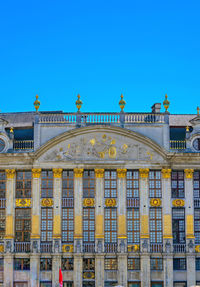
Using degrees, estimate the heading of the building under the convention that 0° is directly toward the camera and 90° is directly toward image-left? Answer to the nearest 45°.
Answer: approximately 0°
